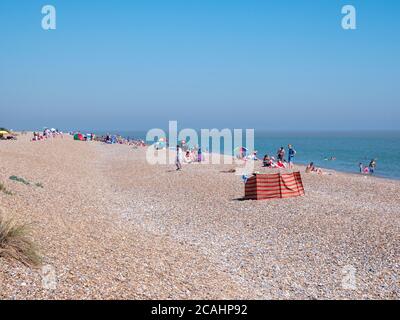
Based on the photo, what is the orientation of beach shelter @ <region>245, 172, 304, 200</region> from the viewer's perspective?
away from the camera

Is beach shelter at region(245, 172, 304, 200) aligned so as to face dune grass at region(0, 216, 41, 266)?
no
